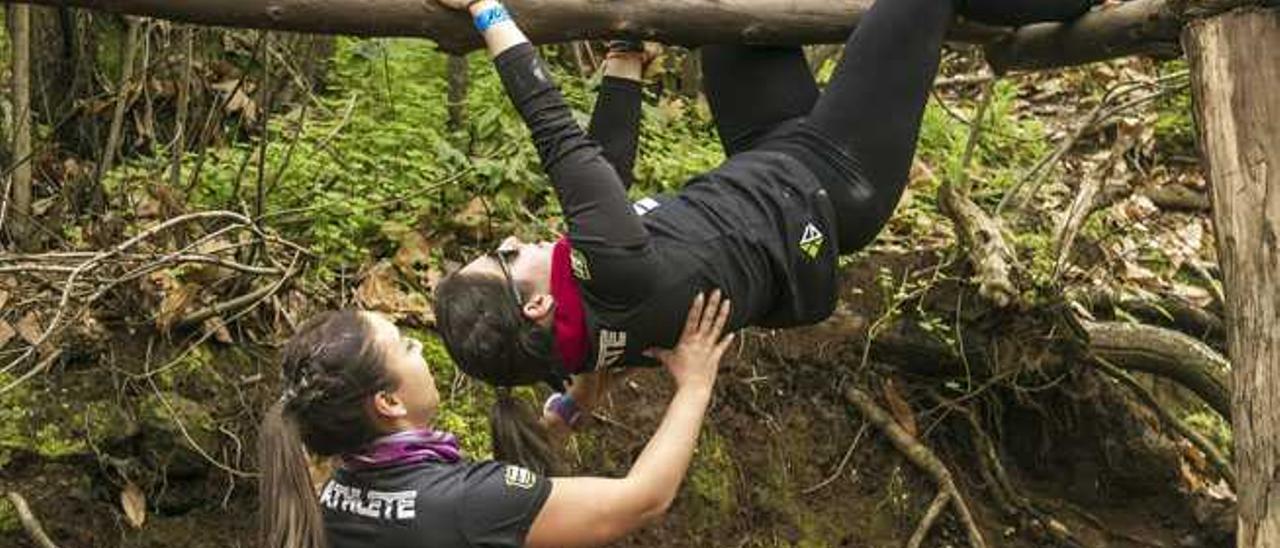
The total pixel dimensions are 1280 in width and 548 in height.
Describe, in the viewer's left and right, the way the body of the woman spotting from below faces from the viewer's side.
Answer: facing away from the viewer and to the right of the viewer

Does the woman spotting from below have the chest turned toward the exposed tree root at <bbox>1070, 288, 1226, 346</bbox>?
yes

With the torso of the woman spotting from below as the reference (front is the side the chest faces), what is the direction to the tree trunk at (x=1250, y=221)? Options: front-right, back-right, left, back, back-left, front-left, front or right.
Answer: front-right

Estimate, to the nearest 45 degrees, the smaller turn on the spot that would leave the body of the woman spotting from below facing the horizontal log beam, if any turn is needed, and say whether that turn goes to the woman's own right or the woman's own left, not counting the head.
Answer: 0° — they already face it

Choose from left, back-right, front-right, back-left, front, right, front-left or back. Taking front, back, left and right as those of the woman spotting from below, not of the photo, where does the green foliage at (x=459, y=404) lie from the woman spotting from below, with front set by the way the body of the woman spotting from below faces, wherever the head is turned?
front-left

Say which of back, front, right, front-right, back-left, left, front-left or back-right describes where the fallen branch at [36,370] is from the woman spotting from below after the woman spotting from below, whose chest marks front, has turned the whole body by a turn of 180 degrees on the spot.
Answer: right

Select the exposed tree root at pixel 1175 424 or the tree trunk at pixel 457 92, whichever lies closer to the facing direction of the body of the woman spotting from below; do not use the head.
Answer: the exposed tree root

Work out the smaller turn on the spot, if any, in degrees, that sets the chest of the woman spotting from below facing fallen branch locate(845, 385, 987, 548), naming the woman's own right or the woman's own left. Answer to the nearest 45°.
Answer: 0° — they already face it
